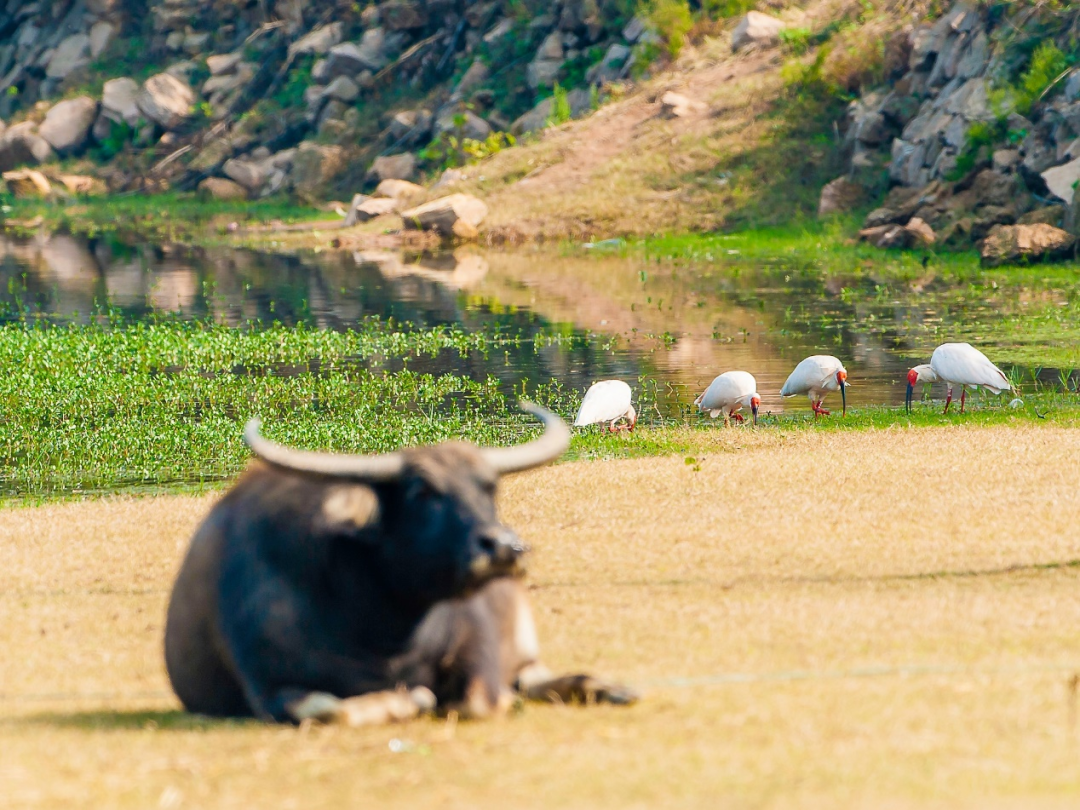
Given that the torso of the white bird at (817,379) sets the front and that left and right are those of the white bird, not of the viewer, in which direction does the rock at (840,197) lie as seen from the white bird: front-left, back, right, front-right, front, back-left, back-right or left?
left

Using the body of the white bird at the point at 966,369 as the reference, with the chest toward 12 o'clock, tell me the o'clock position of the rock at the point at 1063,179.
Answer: The rock is roughly at 3 o'clock from the white bird.

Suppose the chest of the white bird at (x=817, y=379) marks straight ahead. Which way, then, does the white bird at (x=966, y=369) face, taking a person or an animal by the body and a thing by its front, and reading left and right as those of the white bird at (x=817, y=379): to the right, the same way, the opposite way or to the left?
the opposite way

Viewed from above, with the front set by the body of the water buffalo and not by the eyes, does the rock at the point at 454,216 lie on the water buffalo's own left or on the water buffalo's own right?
on the water buffalo's own left

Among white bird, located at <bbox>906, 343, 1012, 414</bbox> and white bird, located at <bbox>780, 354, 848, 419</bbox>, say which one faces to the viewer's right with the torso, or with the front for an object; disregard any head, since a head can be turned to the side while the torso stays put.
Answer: white bird, located at <bbox>780, 354, 848, 419</bbox>

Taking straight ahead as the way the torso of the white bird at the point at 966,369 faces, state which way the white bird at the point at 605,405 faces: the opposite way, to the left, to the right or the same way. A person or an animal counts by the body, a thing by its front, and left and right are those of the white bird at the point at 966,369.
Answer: the opposite way

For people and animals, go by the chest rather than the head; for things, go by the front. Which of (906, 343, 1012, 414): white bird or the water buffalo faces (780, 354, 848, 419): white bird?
(906, 343, 1012, 414): white bird

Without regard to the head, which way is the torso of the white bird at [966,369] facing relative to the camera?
to the viewer's left

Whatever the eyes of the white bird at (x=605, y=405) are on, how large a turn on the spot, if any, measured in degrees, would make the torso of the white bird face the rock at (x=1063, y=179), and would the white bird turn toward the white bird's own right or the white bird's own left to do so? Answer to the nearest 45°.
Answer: approximately 45° to the white bird's own left

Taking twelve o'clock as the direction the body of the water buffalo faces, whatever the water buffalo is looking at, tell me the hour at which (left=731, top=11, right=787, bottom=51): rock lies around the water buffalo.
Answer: The rock is roughly at 8 o'clock from the water buffalo.

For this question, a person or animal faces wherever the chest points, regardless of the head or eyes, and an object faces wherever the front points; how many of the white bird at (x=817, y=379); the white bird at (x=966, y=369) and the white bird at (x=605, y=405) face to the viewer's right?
2

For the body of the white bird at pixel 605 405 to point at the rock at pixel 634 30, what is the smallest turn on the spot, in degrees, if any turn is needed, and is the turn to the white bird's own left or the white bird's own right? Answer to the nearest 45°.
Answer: approximately 90° to the white bird's own left

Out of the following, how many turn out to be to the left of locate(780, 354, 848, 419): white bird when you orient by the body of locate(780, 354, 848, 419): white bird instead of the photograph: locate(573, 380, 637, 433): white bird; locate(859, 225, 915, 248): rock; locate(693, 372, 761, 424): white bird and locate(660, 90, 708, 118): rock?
2

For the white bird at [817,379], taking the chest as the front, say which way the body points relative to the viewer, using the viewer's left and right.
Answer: facing to the right of the viewer

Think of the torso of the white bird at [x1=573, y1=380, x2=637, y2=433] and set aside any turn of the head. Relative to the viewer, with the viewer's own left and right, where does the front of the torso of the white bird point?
facing to the right of the viewer

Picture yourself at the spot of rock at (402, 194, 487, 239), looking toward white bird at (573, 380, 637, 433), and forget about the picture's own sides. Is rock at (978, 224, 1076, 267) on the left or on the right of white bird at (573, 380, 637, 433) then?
left
